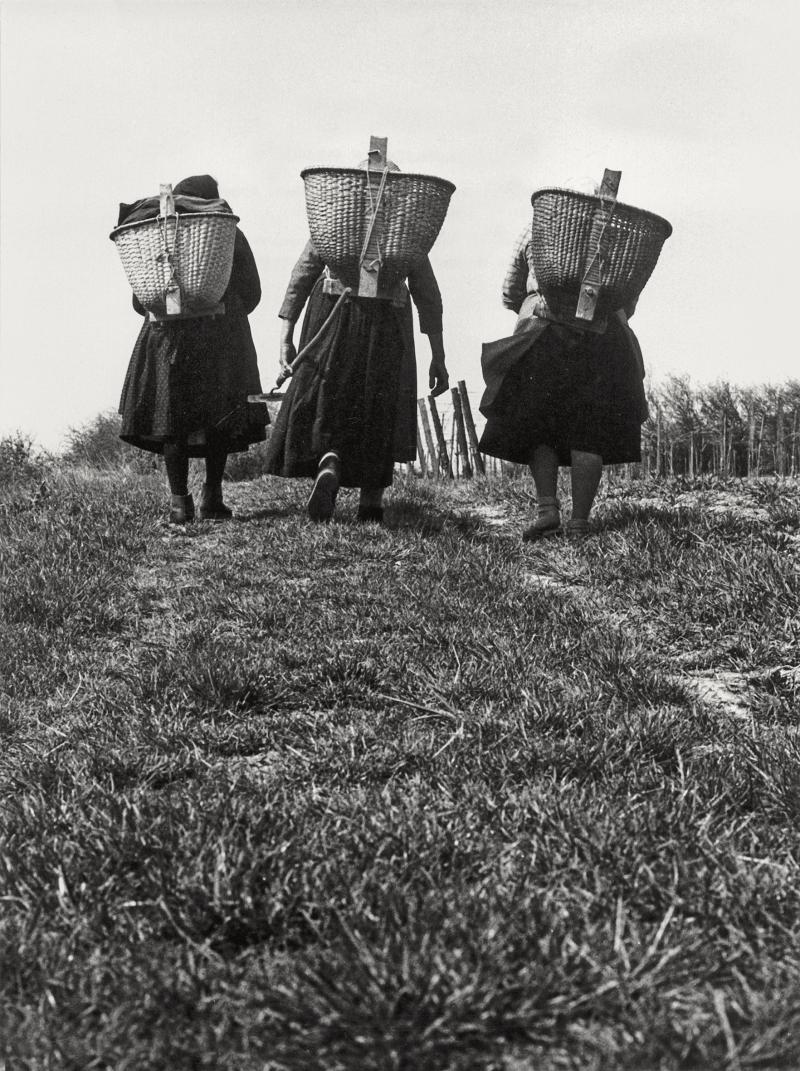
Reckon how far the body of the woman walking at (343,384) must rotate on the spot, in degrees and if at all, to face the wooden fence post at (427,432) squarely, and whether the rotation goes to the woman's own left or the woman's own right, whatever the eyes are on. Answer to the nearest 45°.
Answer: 0° — they already face it

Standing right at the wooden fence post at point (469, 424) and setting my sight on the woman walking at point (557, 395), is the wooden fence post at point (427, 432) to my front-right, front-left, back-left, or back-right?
back-right

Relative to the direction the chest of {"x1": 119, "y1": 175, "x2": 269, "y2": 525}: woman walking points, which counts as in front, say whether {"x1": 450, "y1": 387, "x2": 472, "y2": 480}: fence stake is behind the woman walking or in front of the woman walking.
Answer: in front

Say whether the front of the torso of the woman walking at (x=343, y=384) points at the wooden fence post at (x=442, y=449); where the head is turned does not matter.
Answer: yes

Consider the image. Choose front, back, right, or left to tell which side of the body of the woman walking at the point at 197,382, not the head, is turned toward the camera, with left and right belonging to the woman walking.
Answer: back

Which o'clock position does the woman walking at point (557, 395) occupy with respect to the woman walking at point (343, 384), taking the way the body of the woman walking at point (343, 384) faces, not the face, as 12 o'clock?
the woman walking at point (557, 395) is roughly at 4 o'clock from the woman walking at point (343, 384).

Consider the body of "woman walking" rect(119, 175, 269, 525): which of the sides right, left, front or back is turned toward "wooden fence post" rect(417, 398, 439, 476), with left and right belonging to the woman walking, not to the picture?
front

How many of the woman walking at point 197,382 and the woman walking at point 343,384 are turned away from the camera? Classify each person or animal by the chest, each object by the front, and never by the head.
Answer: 2

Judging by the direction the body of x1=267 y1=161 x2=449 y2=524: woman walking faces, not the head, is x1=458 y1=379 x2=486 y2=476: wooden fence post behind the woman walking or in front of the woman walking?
in front

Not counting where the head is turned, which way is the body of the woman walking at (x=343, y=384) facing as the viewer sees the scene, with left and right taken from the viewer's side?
facing away from the viewer

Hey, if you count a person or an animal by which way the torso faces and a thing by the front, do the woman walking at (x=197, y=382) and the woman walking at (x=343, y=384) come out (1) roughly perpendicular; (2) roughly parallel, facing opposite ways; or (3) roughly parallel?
roughly parallel

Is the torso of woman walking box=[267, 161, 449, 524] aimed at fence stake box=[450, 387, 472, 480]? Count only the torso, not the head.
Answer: yes

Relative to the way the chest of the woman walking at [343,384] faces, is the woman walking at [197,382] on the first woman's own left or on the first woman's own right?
on the first woman's own left
